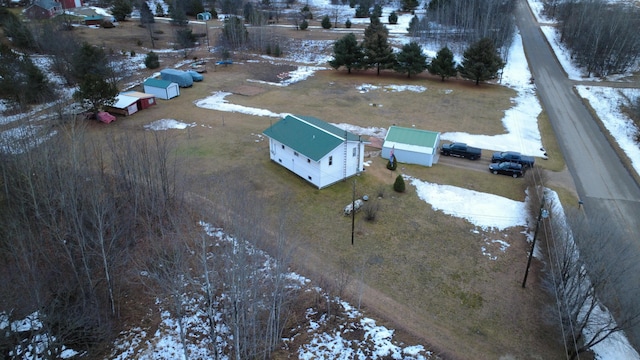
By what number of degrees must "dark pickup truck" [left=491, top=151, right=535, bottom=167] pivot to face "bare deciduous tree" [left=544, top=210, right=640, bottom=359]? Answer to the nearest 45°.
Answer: approximately 90° to its left

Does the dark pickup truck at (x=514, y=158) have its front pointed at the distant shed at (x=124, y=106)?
yes

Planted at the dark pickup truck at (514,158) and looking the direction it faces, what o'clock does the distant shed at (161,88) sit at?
The distant shed is roughly at 12 o'clock from the dark pickup truck.

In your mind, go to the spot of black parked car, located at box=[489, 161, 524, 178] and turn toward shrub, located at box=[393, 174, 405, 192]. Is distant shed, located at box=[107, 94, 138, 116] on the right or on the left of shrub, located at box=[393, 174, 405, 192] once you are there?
right

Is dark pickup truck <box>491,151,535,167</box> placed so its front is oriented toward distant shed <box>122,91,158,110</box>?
yes

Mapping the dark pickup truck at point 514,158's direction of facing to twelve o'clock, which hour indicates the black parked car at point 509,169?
The black parked car is roughly at 9 o'clock from the dark pickup truck.

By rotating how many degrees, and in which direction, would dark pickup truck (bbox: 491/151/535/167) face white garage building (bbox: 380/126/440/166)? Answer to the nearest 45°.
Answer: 0° — it already faces it

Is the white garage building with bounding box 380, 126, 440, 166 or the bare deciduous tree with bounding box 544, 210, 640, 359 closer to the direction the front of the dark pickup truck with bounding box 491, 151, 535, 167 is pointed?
the white garage building

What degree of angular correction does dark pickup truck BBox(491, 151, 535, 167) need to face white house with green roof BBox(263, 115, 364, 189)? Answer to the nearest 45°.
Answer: approximately 45° to its left

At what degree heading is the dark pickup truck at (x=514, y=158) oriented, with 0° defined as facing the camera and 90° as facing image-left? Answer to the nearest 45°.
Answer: approximately 90°

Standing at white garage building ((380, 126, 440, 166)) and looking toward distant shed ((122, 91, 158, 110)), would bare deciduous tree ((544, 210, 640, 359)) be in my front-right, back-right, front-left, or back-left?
back-left
